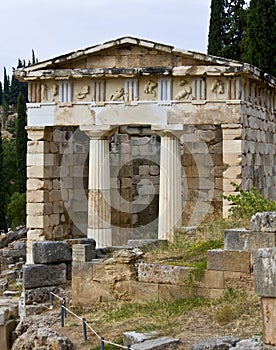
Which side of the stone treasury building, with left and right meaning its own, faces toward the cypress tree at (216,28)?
back

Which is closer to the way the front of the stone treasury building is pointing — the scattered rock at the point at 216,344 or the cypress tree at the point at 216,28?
the scattered rock

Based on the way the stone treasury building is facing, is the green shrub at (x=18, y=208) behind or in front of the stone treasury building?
behind

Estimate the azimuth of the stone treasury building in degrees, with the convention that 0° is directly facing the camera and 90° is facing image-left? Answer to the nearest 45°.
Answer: approximately 0°

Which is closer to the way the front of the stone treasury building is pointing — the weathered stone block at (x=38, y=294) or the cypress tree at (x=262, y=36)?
the weathered stone block

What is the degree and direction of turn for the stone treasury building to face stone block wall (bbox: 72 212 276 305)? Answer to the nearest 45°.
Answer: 0° — it already faces it

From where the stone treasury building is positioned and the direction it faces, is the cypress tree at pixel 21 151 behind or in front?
behind

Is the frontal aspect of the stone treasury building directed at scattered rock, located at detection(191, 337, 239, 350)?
yes

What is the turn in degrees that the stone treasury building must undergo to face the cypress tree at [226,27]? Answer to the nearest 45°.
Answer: approximately 180°
